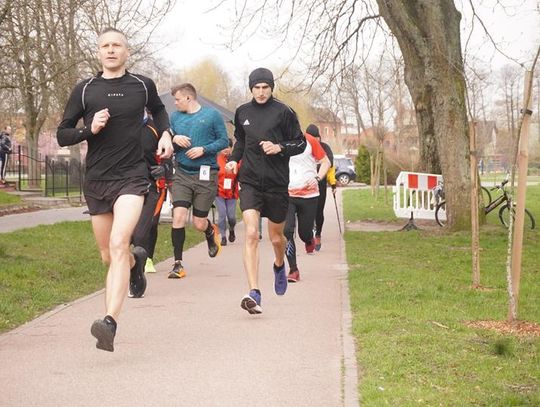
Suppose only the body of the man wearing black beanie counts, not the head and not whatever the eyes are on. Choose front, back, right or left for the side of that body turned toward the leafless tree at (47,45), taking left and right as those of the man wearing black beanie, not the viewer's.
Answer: back

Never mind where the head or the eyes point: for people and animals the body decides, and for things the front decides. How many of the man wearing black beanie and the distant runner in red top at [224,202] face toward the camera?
2

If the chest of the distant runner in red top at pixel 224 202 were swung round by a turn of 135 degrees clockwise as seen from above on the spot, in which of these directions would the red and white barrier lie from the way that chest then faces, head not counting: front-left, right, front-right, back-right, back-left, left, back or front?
right

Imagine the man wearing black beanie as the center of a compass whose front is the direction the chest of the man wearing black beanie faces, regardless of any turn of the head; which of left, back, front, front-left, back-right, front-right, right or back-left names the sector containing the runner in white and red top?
back

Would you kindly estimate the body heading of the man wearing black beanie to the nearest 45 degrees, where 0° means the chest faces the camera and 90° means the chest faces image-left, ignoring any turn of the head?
approximately 0°

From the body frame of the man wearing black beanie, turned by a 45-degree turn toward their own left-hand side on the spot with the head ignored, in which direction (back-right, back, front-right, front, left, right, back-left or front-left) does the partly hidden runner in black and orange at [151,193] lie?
back

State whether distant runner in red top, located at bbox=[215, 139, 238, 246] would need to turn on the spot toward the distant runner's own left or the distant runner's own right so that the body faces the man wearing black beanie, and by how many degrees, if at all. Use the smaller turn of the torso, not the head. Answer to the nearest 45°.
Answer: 0° — they already face them

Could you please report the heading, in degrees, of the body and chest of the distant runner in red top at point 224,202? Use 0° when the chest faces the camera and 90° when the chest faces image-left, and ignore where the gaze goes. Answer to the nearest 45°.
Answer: approximately 0°

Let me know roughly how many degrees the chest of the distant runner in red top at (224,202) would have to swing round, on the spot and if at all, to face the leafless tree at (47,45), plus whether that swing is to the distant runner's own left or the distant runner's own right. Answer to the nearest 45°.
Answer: approximately 135° to the distant runner's own right
